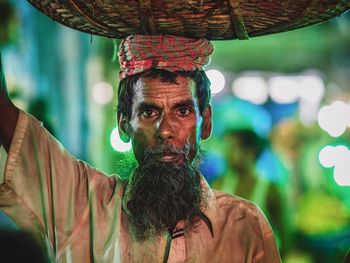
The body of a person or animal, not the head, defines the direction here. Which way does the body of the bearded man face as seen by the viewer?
toward the camera

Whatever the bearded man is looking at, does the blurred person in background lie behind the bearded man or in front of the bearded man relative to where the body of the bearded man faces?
behind
